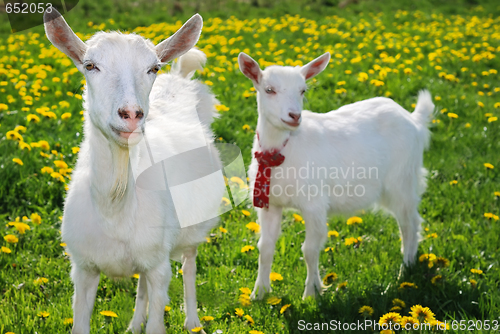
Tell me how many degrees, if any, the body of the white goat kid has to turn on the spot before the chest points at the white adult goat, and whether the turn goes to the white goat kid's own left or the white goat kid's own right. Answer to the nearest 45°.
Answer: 0° — it already faces it

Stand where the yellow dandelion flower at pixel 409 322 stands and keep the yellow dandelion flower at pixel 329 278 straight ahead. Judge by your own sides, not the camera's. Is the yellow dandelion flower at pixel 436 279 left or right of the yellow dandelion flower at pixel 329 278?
right

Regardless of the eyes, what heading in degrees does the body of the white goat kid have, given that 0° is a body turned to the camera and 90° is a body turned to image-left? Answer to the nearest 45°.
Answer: approximately 45°

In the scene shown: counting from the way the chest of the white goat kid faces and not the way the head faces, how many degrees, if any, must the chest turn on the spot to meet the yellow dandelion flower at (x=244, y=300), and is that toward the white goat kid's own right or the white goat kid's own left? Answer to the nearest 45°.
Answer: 0° — it already faces it
